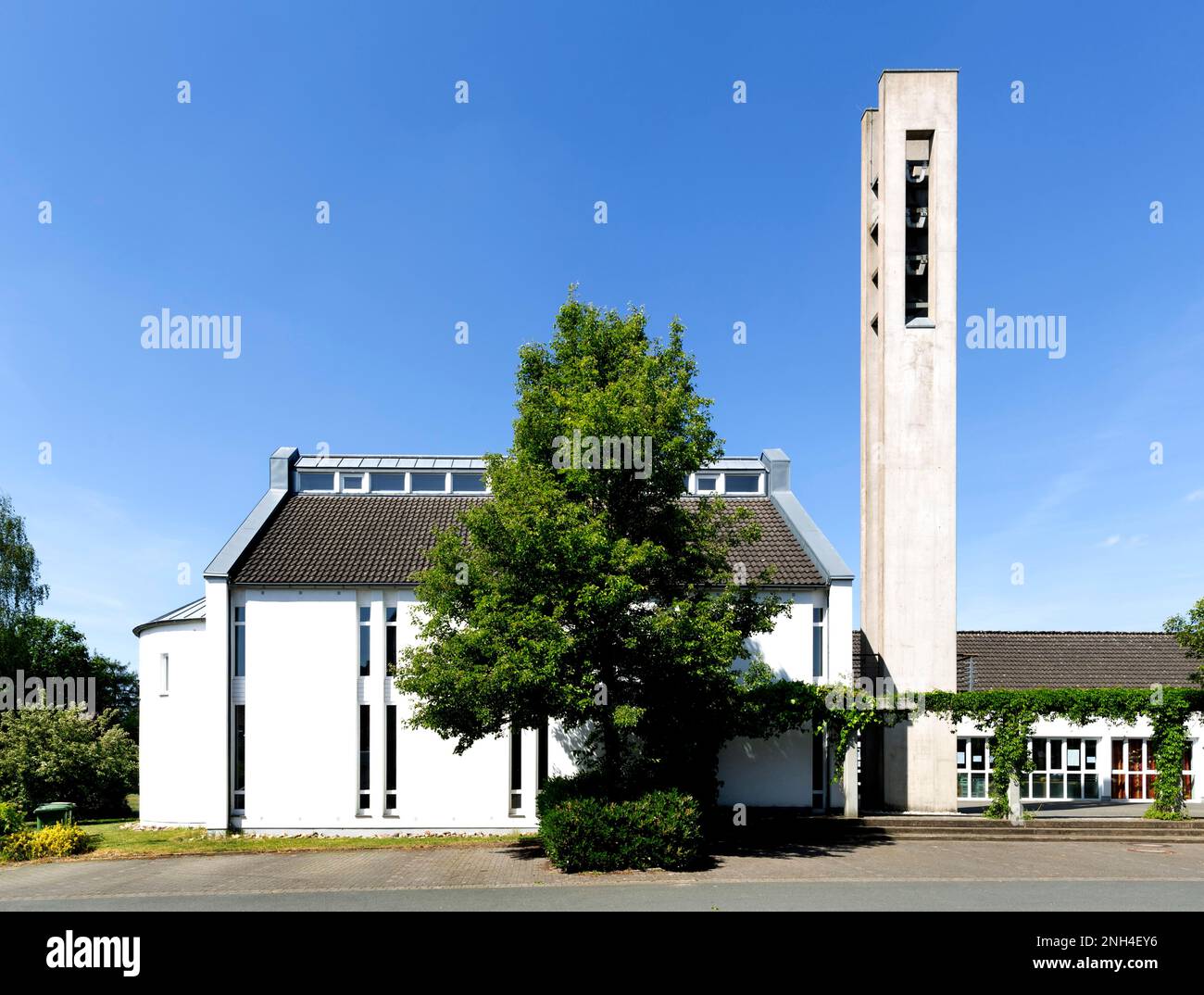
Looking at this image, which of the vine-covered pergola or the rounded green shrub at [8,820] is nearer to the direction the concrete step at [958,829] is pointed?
the rounded green shrub

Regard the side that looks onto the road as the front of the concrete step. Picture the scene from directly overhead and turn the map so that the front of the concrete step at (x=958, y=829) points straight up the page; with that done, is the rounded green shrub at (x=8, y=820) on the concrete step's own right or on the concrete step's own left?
on the concrete step's own right

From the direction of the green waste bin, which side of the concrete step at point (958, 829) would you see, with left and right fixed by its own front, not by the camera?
right

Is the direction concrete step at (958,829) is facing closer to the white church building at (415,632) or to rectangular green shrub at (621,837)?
the rectangular green shrub

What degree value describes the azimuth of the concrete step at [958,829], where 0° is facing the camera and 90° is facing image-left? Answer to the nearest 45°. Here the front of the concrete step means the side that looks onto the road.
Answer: approximately 0°

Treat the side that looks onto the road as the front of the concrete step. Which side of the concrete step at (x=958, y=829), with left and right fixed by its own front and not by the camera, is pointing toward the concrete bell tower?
back
